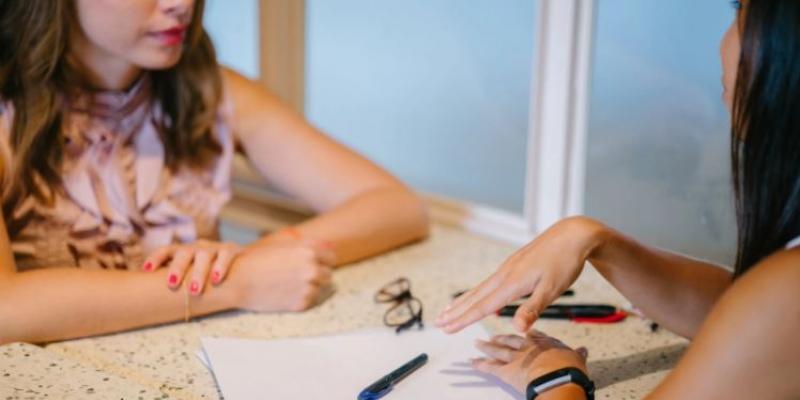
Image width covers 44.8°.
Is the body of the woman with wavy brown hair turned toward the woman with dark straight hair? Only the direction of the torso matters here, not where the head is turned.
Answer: yes

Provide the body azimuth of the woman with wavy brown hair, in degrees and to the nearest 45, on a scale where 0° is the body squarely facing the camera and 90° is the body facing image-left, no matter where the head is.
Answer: approximately 315°

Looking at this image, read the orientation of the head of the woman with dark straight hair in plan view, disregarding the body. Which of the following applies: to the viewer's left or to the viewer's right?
to the viewer's left

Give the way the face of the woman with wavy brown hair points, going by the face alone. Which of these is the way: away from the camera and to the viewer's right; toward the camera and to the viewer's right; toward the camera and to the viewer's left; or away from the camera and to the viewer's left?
toward the camera and to the viewer's right

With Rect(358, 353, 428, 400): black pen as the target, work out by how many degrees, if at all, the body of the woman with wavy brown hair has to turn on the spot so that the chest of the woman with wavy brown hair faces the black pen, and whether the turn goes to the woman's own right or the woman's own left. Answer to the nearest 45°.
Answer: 0° — they already face it
